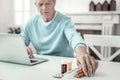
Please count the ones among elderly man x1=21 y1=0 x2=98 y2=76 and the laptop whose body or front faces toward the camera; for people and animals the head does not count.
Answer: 1

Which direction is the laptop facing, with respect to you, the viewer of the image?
facing away from the viewer and to the right of the viewer

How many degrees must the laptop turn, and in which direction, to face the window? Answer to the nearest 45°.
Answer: approximately 45° to its left

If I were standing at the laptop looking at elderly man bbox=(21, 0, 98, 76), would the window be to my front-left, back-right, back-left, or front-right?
front-left

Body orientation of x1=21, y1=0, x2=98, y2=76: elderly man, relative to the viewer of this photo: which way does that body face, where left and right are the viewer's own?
facing the viewer

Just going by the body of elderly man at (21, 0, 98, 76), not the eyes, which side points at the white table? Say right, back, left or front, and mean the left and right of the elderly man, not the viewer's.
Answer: front

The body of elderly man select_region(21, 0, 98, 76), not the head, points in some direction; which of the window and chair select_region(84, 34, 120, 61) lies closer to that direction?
the chair

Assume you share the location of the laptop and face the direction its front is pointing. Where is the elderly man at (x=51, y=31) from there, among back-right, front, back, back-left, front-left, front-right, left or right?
front

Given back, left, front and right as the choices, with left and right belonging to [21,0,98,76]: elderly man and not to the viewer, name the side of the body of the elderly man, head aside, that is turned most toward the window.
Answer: back
